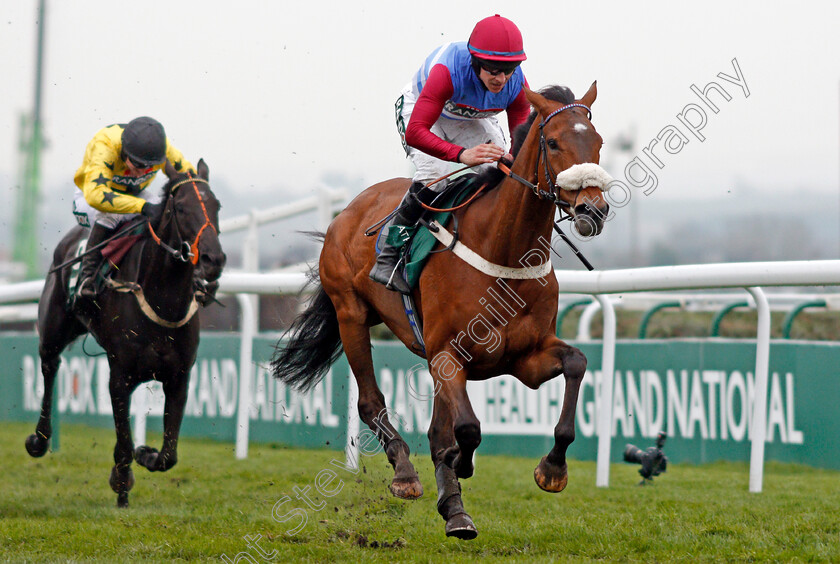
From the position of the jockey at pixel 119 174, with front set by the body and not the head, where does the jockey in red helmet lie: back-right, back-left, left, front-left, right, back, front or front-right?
front

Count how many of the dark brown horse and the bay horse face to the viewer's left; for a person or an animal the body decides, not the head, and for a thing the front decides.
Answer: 0

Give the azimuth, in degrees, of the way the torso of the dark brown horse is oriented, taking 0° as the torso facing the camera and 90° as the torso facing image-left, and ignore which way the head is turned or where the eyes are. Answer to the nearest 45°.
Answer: approximately 315°

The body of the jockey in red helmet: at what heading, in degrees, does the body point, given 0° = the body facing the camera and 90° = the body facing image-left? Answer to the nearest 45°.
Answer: approximately 315°

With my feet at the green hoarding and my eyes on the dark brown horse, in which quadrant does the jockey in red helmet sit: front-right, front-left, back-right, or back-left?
front-left

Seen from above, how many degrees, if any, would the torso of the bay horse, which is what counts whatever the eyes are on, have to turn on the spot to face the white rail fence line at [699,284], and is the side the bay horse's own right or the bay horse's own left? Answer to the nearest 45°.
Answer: approximately 90° to the bay horse's own left

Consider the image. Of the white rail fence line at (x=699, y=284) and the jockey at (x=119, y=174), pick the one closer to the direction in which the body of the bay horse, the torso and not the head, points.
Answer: the white rail fence line

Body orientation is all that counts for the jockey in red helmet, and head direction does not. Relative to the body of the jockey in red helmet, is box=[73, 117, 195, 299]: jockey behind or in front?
behind
